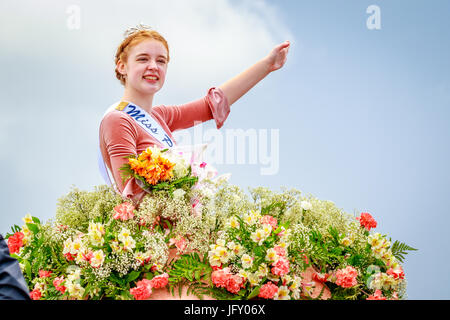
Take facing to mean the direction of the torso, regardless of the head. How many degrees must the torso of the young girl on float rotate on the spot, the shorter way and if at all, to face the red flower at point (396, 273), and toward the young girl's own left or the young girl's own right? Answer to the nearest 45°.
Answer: approximately 45° to the young girl's own left

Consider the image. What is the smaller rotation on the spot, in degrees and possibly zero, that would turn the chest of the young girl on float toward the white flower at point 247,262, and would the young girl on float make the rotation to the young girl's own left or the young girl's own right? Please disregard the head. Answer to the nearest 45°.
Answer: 0° — they already face it

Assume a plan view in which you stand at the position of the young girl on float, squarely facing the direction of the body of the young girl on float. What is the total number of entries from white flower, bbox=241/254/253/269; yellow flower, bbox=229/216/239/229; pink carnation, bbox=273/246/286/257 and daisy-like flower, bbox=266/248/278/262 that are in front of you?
4

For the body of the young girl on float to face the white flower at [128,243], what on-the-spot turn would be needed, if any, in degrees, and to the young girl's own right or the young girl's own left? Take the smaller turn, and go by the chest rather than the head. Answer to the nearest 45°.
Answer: approximately 45° to the young girl's own right

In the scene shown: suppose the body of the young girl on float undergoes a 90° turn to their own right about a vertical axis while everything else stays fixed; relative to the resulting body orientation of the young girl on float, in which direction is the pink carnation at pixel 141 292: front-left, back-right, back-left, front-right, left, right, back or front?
front-left

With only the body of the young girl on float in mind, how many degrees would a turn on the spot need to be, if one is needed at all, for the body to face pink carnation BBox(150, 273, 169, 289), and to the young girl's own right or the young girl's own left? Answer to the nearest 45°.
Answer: approximately 45° to the young girl's own right

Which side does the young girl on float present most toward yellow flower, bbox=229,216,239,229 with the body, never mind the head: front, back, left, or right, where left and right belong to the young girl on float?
front

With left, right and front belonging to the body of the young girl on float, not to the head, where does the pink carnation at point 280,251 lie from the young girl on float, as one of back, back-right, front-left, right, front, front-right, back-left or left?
front

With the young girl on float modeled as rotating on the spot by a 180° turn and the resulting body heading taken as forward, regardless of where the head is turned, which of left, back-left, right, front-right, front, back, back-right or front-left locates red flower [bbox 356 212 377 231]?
back-right
